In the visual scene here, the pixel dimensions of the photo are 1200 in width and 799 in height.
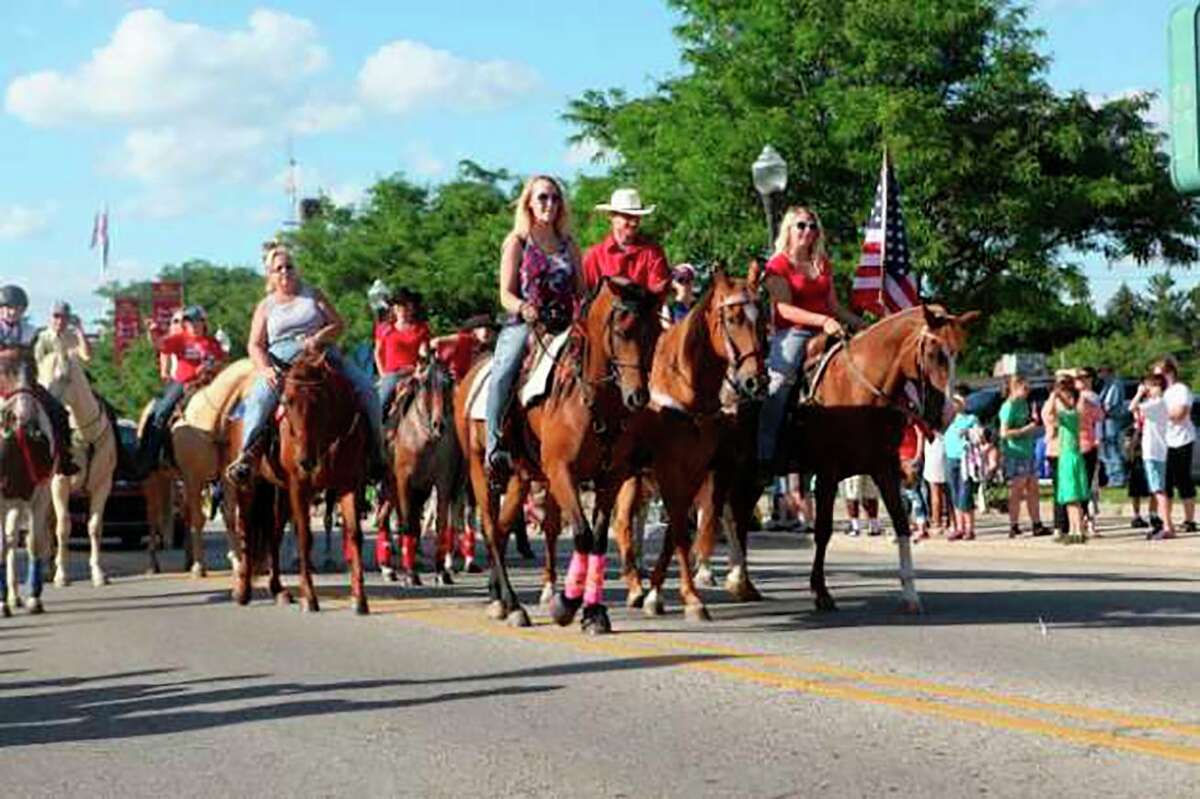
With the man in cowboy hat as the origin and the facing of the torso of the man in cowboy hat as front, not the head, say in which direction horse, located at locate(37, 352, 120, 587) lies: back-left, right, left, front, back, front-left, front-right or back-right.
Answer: back-right

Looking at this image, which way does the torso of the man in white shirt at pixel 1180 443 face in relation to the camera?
to the viewer's left

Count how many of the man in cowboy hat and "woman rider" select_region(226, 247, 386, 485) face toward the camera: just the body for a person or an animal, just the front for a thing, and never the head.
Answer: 2

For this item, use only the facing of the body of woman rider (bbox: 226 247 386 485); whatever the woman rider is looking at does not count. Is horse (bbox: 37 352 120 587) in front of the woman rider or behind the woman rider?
behind

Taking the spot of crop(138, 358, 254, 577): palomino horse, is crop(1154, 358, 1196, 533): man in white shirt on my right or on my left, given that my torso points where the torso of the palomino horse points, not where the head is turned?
on my left

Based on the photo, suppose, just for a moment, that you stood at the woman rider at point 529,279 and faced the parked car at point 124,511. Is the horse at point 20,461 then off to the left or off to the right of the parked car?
left

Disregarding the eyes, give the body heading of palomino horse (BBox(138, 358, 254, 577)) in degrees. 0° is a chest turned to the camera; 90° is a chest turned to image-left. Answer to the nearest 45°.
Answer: approximately 315°

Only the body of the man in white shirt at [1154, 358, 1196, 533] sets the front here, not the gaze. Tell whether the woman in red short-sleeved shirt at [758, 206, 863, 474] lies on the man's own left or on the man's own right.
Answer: on the man's own left

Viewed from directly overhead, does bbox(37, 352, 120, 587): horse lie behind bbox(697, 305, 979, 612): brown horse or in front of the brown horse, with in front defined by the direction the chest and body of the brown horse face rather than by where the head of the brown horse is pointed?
behind
